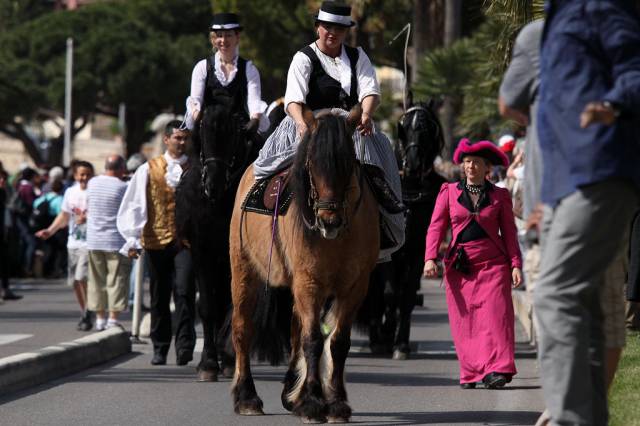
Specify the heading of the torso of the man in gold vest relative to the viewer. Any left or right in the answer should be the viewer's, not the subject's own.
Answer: facing the viewer and to the right of the viewer

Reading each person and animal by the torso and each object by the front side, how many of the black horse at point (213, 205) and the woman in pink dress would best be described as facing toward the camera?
2

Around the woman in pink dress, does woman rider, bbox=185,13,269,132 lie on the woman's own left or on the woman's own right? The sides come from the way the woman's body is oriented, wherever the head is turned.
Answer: on the woman's own right

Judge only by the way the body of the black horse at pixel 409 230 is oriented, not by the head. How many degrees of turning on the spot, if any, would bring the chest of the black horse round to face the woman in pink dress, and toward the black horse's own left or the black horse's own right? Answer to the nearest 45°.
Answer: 0° — it already faces them

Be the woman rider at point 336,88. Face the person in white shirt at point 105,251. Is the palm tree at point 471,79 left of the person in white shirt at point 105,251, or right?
right

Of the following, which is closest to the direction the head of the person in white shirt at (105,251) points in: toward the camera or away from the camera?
away from the camera

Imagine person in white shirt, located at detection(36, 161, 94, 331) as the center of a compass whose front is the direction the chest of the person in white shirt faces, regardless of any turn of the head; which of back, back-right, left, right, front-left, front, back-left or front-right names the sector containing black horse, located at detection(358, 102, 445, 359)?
front-left

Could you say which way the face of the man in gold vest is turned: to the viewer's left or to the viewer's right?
to the viewer's right

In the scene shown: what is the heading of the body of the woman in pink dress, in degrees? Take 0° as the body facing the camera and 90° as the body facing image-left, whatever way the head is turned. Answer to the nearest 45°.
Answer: approximately 0°

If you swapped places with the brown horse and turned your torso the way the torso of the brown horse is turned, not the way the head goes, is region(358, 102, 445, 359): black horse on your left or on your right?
on your left
